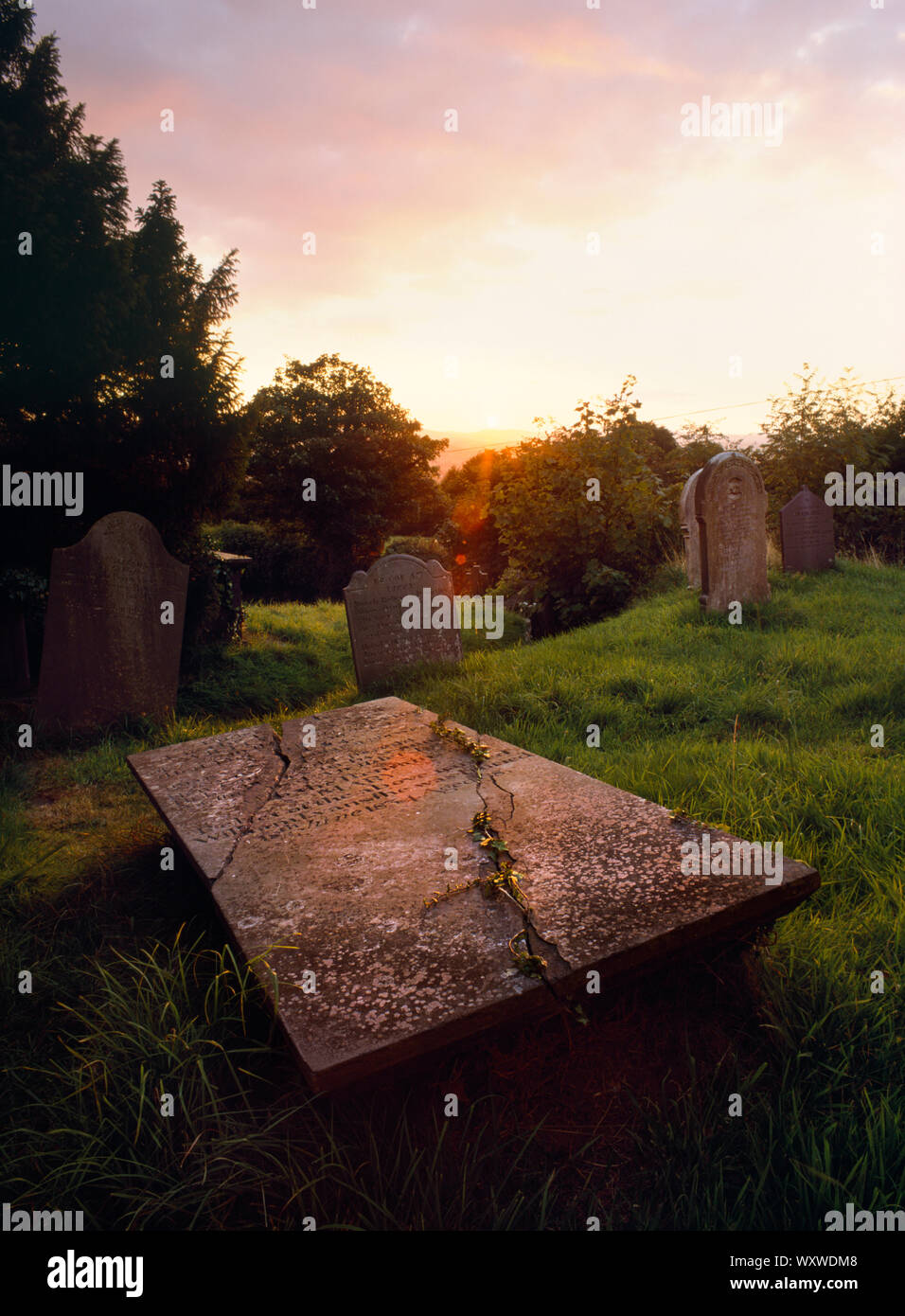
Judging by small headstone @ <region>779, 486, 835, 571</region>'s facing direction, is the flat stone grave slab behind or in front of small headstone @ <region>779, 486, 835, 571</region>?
in front

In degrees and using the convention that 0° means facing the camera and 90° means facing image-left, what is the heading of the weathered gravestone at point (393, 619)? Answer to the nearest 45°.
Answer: approximately 0°

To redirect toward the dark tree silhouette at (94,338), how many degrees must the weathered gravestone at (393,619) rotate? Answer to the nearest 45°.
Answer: approximately 90° to its right

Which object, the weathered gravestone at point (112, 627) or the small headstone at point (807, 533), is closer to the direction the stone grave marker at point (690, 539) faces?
the weathered gravestone

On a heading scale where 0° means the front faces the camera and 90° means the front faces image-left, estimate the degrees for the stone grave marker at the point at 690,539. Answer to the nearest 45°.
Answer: approximately 0°
